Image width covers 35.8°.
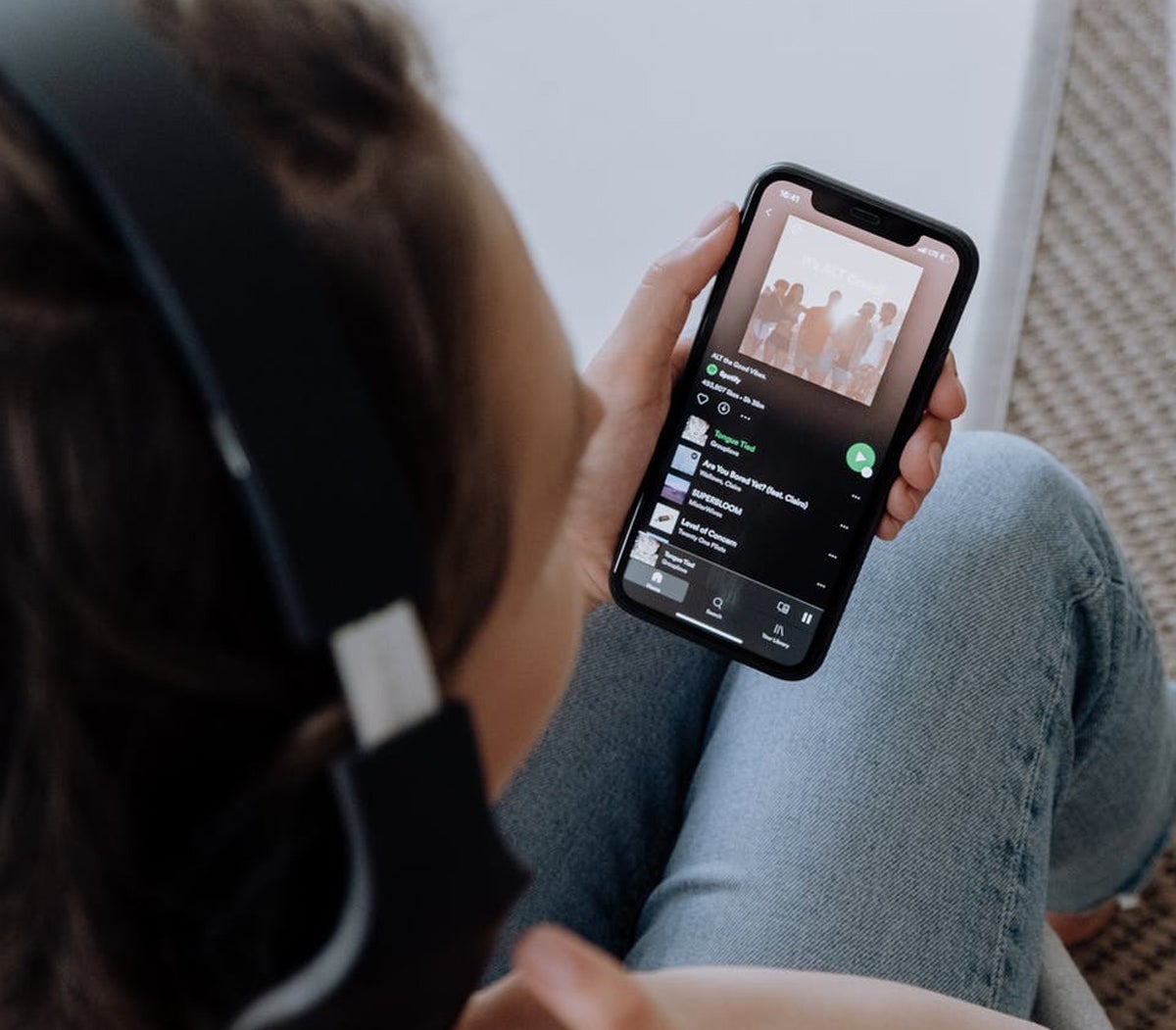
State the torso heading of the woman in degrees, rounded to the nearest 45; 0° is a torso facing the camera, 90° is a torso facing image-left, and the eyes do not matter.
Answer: approximately 225°

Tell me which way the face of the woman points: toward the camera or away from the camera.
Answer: away from the camera
